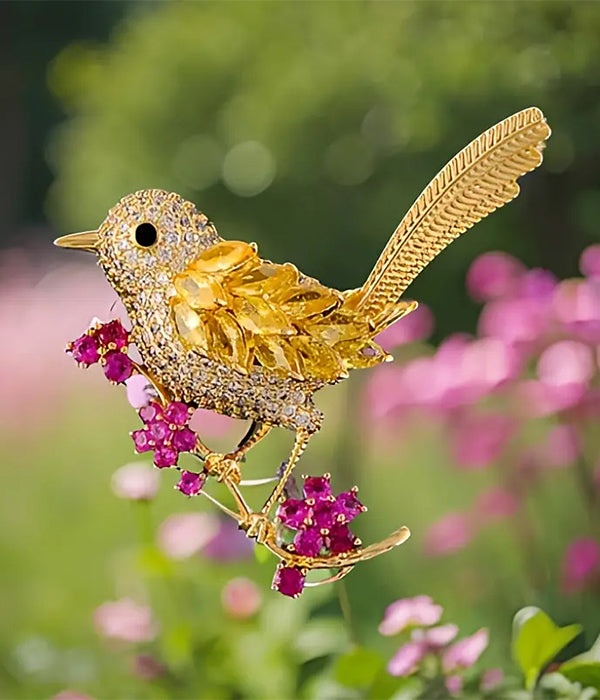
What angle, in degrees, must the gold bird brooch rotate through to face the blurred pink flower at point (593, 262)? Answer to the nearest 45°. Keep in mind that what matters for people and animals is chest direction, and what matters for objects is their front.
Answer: approximately 135° to its right

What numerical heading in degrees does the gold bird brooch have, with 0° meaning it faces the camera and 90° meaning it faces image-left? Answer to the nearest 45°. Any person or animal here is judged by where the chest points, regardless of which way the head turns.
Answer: approximately 90°
